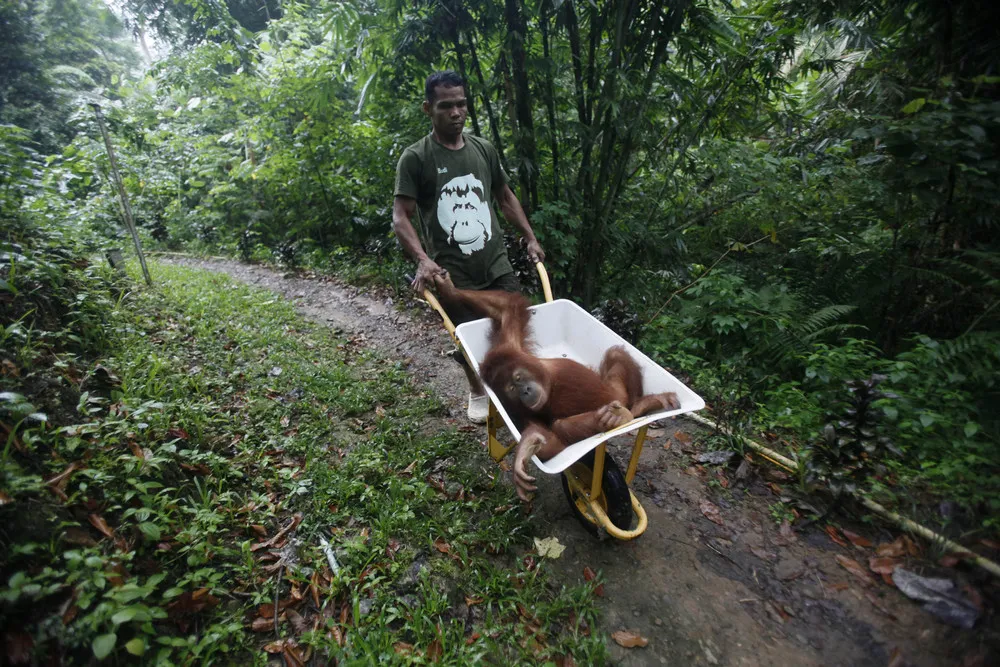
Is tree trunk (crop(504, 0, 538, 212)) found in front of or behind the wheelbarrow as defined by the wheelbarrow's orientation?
behind

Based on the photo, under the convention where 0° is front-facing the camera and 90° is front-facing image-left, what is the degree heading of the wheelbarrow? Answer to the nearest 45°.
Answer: approximately 315°

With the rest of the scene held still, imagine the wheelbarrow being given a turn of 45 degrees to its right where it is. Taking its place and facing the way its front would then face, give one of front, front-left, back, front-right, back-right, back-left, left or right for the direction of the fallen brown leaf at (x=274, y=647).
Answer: front-right

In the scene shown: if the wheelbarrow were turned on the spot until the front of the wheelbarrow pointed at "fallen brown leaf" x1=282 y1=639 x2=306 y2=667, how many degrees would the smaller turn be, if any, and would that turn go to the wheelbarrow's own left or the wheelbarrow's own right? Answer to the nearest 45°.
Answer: approximately 90° to the wheelbarrow's own right

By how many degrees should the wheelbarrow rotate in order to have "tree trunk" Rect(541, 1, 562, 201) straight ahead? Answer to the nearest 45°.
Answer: approximately 135° to its left

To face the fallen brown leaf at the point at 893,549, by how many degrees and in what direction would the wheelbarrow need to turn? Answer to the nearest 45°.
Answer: approximately 45° to its left

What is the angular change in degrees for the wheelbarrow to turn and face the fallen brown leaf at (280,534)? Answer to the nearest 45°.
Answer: approximately 135° to its right

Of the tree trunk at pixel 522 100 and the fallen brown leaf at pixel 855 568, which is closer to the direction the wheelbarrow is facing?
the fallen brown leaf

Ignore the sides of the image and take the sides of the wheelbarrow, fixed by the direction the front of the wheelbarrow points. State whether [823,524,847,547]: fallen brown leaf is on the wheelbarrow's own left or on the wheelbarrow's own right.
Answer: on the wheelbarrow's own left

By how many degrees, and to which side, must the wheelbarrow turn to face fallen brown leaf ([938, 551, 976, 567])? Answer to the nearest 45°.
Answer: approximately 45° to its left

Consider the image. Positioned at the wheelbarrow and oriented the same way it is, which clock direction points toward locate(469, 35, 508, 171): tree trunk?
The tree trunk is roughly at 7 o'clock from the wheelbarrow.
